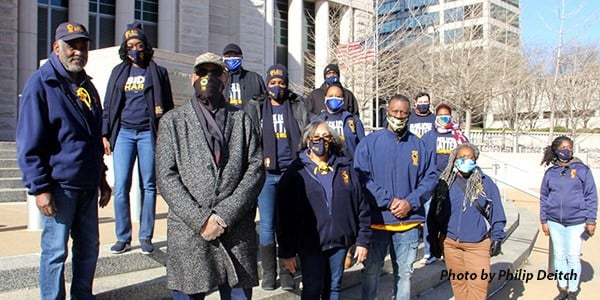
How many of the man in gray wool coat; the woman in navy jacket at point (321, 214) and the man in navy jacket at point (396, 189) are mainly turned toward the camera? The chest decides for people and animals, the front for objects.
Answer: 3

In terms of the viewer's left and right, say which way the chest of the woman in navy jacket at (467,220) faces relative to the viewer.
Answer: facing the viewer

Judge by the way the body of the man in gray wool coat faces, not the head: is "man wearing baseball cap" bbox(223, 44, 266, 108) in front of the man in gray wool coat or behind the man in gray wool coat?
behind

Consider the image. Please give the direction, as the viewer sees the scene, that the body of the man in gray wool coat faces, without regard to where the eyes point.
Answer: toward the camera

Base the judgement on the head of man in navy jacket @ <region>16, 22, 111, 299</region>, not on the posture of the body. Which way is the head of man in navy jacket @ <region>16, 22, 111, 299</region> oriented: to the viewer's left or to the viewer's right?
to the viewer's right

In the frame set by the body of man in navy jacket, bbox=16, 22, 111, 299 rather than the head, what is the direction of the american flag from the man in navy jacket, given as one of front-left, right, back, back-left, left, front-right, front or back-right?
left

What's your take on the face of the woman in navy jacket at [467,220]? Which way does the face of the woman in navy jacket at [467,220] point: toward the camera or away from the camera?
toward the camera

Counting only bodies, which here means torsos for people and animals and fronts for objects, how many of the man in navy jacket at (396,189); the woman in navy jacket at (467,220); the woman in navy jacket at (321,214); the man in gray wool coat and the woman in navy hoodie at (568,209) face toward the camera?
5

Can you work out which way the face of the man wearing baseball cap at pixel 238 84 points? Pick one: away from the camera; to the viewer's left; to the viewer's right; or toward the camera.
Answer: toward the camera

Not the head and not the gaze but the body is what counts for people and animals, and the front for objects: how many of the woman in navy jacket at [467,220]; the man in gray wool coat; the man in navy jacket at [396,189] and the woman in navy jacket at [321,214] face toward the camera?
4

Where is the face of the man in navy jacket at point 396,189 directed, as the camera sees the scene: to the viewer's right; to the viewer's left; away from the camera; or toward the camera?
toward the camera

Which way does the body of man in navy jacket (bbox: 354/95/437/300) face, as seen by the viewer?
toward the camera

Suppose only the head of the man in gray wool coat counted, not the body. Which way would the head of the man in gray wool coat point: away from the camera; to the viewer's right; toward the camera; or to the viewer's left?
toward the camera

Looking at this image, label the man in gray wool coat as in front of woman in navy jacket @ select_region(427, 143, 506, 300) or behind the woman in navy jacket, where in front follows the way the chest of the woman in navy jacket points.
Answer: in front

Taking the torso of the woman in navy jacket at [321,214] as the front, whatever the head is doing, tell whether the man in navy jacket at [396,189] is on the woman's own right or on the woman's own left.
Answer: on the woman's own left

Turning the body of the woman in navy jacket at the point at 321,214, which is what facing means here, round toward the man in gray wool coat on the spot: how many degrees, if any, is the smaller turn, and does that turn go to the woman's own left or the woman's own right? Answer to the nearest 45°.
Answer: approximately 45° to the woman's own right
